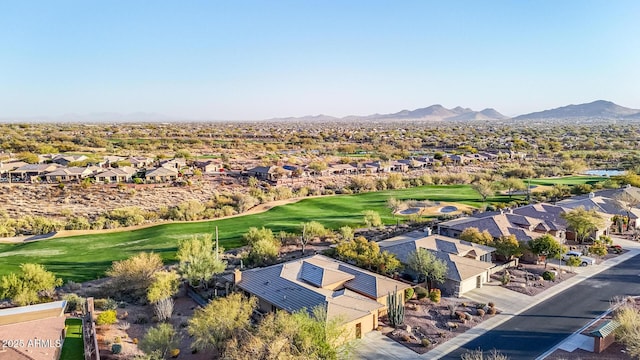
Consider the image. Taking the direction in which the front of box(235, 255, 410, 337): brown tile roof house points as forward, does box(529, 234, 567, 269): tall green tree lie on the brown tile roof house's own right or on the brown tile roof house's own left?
on the brown tile roof house's own left

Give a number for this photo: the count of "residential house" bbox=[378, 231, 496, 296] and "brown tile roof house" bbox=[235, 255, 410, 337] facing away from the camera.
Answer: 0

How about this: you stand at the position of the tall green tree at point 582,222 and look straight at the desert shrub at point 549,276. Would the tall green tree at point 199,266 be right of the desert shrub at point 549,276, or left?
right

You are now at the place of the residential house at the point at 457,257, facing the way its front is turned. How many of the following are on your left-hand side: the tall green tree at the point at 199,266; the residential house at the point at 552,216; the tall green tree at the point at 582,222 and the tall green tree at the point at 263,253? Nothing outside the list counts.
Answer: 2

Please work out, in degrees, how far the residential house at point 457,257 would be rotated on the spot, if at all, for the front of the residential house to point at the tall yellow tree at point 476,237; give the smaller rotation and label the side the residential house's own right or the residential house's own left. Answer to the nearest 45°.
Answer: approximately 135° to the residential house's own left

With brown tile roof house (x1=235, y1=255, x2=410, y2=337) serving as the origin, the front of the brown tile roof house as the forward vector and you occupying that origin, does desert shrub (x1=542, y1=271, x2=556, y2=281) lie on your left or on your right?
on your left

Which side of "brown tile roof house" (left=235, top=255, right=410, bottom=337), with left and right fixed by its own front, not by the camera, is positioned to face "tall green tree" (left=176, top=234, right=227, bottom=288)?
back

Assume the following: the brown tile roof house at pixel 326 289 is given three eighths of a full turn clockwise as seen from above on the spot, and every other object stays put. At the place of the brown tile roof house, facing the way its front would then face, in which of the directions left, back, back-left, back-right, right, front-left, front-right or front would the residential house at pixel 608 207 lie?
back-right

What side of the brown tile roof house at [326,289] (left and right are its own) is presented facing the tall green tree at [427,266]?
left

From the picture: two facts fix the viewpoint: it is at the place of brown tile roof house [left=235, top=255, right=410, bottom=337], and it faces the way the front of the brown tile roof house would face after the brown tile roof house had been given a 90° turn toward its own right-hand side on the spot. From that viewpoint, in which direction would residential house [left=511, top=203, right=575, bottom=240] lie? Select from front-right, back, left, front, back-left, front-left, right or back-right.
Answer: back

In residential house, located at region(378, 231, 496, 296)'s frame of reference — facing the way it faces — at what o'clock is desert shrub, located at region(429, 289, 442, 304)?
The desert shrub is roughly at 2 o'clock from the residential house.

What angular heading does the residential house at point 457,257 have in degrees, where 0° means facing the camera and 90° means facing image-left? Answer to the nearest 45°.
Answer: approximately 315°

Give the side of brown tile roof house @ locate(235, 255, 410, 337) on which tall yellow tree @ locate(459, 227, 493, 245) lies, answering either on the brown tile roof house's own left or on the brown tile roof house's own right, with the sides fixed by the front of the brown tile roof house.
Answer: on the brown tile roof house's own left
